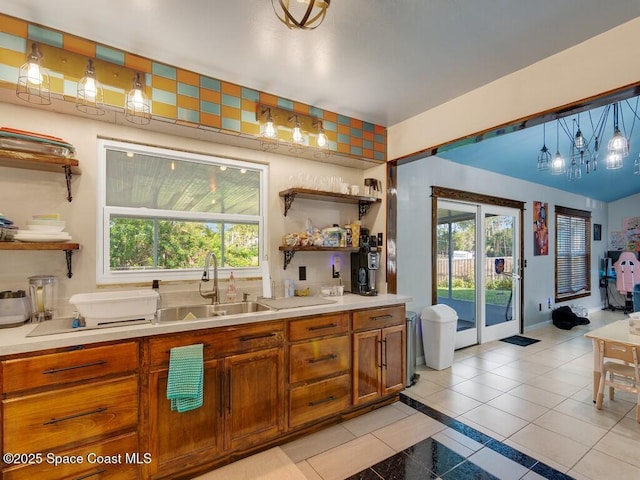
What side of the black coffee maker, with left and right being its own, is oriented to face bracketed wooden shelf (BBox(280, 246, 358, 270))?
right

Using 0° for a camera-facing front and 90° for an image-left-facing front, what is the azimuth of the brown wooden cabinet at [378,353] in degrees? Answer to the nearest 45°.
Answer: approximately 315°

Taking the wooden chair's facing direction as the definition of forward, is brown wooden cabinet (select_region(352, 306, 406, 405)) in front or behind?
behind

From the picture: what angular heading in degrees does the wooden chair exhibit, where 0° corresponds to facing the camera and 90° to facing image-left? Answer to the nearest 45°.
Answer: approximately 225°

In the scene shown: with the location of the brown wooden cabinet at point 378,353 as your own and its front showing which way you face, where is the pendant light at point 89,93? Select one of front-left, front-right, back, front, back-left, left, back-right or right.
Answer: right

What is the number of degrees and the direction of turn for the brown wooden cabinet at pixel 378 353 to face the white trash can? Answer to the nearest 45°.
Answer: approximately 90° to its left

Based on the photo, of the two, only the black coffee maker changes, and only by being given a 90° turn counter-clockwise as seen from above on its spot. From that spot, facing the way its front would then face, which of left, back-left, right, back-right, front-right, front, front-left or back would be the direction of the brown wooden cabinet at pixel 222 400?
back

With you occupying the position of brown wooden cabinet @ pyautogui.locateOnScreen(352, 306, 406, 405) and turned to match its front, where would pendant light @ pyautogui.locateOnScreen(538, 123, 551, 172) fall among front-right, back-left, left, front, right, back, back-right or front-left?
left

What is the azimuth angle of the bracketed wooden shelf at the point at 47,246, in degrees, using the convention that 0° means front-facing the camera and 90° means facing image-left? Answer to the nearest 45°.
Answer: approximately 0°

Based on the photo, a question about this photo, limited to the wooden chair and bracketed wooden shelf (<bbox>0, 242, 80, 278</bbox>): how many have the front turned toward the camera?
1
